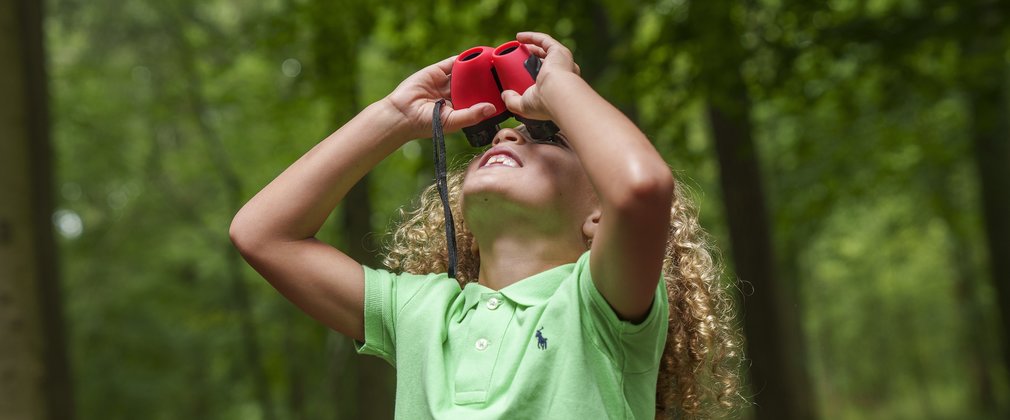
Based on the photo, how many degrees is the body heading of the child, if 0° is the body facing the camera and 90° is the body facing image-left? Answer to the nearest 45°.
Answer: approximately 45°

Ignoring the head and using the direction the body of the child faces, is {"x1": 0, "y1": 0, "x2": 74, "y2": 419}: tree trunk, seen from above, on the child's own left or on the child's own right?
on the child's own right

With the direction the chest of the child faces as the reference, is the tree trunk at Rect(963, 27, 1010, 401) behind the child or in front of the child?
behind

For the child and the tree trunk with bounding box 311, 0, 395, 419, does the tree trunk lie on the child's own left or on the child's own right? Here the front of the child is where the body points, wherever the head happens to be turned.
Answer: on the child's own right

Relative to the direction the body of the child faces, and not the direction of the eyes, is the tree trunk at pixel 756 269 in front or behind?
behind
